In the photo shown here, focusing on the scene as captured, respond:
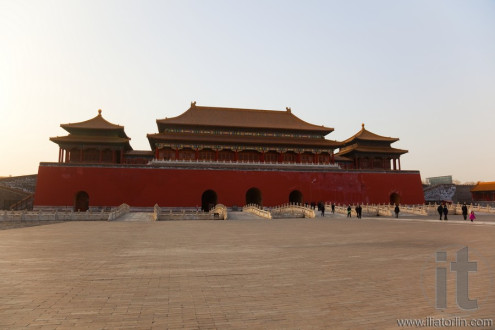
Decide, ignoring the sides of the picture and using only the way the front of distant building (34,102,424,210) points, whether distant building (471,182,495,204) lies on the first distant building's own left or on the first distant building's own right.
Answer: on the first distant building's own left

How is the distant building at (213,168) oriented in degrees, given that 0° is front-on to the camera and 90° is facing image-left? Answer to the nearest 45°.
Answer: approximately 0°
